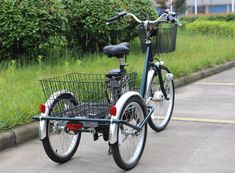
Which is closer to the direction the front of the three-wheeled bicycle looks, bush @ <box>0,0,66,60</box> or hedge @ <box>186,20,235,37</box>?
the hedge

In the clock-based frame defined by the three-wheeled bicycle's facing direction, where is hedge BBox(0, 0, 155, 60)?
The hedge is roughly at 10 o'clock from the three-wheeled bicycle.

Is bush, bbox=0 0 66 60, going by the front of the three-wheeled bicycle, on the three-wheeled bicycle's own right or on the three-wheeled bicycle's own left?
on the three-wheeled bicycle's own left

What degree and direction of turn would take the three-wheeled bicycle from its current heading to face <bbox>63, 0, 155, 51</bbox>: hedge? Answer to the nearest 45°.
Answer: approximately 45° to its left

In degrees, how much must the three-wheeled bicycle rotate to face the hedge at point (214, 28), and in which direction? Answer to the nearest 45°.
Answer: approximately 45° to its left

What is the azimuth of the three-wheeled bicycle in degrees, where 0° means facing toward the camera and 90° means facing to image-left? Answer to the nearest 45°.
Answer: approximately 225°
